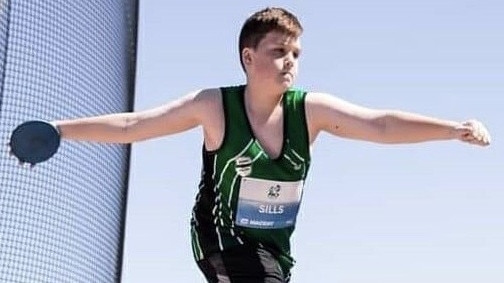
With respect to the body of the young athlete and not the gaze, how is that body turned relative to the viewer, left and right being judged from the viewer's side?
facing the viewer and to the right of the viewer

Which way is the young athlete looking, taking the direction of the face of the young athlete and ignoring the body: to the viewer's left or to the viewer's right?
to the viewer's right
